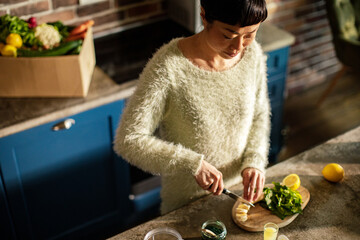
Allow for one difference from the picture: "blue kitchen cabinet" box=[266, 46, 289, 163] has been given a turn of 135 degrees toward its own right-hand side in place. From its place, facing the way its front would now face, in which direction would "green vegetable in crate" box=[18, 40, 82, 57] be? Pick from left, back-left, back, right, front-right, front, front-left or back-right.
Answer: front-left

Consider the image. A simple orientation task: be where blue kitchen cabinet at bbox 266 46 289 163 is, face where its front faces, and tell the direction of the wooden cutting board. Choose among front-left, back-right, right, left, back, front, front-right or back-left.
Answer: front-right

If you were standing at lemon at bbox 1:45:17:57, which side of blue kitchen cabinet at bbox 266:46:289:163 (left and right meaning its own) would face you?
right

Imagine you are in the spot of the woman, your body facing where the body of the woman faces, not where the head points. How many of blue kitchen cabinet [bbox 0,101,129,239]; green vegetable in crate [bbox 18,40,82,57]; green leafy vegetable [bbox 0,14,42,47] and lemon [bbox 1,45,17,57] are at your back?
4

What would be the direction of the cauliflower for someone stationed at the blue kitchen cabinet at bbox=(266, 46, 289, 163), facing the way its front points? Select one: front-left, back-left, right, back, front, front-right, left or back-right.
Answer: right

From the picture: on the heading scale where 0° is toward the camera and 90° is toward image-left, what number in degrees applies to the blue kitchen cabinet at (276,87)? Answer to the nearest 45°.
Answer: approximately 315°

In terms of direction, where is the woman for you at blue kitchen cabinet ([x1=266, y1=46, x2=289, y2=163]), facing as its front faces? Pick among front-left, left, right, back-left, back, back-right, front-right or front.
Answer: front-right

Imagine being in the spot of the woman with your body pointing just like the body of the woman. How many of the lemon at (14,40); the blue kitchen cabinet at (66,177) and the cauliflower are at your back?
3

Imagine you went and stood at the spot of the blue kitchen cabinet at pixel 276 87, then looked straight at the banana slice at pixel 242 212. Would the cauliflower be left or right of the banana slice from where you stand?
right
